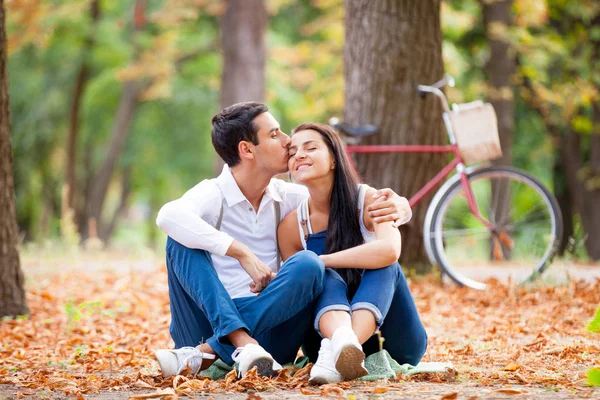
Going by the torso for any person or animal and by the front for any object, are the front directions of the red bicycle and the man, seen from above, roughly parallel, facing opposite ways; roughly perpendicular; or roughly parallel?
roughly perpendicular

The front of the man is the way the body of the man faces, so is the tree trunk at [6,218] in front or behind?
behind

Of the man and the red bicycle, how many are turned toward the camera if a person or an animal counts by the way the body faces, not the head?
1

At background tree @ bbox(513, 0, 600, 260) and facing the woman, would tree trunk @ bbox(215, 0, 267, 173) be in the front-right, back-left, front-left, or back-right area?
front-right

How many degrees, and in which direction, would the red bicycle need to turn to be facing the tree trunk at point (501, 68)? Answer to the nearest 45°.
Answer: approximately 90° to its left

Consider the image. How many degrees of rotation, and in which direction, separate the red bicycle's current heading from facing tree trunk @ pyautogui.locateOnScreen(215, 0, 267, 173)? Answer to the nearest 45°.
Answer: approximately 135° to its left

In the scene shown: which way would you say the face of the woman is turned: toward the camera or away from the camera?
toward the camera

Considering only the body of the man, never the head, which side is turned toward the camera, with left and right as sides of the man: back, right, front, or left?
front

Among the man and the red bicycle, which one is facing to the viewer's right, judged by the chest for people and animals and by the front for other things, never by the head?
the red bicycle

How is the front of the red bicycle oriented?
to the viewer's right

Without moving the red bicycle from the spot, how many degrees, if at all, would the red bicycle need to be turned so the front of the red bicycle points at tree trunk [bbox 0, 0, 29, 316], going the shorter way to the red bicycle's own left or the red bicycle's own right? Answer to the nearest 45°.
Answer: approximately 180°

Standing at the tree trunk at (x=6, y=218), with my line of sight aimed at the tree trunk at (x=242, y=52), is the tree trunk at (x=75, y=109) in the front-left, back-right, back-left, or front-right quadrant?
front-left

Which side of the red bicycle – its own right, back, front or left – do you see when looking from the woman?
right
